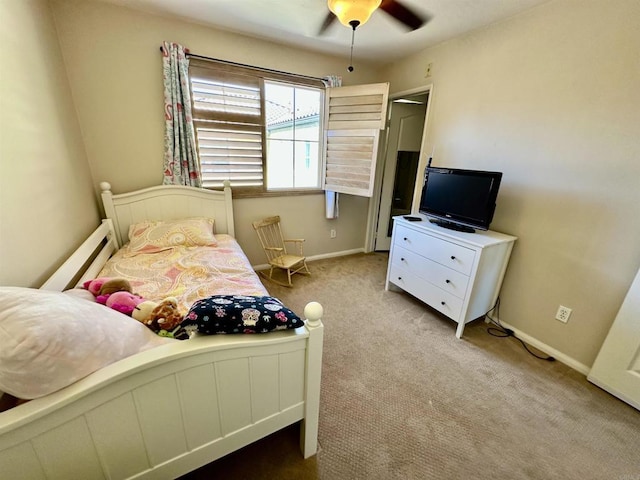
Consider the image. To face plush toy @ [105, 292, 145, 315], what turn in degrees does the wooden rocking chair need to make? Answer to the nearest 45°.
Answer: approximately 45° to its right

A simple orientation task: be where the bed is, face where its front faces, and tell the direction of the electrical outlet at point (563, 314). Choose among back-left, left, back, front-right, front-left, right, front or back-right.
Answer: left

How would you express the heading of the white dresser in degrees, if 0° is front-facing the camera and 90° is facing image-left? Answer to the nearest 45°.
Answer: approximately 45°

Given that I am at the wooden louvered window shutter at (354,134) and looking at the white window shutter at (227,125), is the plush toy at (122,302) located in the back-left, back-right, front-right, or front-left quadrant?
front-left

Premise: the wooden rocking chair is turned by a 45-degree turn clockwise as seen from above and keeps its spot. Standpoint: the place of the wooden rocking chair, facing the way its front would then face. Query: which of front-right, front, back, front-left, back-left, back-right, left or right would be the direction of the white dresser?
front-left

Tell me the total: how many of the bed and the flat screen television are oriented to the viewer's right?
0

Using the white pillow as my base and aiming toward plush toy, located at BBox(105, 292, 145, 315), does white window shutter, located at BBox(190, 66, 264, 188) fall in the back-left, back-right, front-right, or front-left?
front-right

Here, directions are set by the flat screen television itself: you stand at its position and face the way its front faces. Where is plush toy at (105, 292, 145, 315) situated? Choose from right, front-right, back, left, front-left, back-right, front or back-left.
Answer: front

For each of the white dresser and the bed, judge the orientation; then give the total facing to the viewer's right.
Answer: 0

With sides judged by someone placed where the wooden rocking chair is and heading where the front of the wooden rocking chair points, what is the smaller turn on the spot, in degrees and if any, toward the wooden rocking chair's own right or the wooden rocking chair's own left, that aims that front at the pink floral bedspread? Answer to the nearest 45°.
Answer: approximately 90° to the wooden rocking chair's own right

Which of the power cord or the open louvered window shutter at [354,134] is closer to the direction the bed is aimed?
the power cord

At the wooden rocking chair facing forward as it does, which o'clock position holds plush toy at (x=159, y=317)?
The plush toy is roughly at 2 o'clock from the wooden rocking chair.

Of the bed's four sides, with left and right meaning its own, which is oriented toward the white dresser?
left

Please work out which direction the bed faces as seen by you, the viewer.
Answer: facing the viewer

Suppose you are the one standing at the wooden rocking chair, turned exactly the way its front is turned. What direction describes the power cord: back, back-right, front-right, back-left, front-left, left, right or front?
front

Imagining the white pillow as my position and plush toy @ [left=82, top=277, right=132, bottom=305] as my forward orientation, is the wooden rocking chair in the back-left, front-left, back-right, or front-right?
front-right

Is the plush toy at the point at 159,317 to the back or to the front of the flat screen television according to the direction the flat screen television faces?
to the front

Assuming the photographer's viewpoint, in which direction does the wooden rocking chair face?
facing the viewer and to the right of the viewer
